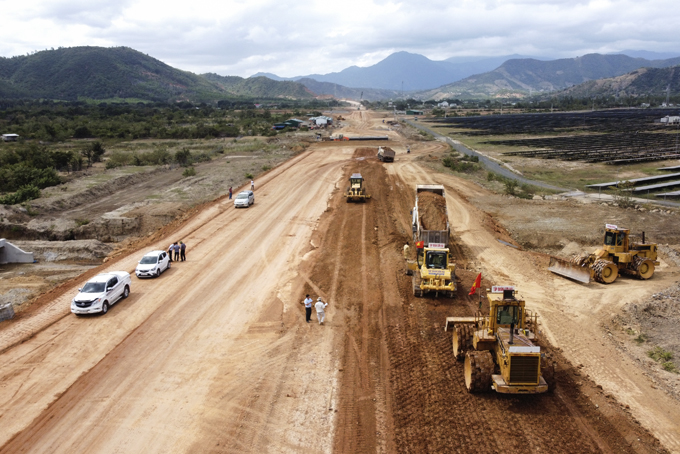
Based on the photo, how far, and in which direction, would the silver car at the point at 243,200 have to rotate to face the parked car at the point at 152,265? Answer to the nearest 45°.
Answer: approximately 45° to its left

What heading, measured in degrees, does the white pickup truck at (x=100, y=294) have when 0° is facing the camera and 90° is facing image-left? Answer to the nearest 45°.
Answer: approximately 45°

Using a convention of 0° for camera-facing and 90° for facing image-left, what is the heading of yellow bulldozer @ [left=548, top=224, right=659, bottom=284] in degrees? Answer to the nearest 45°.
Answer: approximately 45°

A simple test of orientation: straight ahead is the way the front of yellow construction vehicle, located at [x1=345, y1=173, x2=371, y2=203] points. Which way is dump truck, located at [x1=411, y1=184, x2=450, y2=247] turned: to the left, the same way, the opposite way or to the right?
the opposite way

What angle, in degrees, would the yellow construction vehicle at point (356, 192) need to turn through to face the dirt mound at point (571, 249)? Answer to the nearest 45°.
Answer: approximately 45° to its left

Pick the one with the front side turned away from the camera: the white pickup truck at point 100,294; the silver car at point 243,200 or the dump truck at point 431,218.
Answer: the dump truck

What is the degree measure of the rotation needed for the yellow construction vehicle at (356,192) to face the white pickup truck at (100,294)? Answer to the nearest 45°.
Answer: approximately 45° to its right

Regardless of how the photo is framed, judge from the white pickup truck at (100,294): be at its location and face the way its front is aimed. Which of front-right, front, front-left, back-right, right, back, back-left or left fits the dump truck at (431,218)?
back-left

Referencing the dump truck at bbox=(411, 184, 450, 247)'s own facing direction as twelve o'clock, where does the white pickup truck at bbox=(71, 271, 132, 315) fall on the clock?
The white pickup truck is roughly at 8 o'clock from the dump truck.
